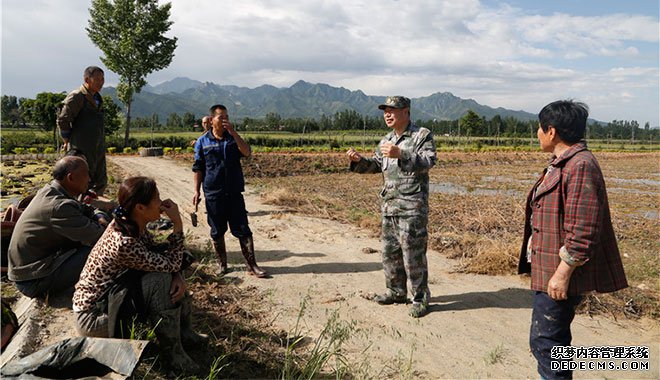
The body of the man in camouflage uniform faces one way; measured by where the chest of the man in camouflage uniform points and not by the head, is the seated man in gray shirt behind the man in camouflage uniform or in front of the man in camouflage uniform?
in front

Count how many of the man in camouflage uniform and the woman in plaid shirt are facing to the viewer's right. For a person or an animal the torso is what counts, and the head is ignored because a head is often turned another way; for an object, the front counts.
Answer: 0

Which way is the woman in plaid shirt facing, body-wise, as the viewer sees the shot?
to the viewer's left

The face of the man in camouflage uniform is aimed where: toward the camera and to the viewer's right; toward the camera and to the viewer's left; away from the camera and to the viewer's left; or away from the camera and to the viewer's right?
toward the camera and to the viewer's left

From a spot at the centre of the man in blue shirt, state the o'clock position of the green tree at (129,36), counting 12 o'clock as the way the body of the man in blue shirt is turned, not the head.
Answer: The green tree is roughly at 7 o'clock from the man in blue shirt.

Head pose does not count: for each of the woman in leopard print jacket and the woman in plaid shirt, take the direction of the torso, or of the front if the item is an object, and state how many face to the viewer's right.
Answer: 1

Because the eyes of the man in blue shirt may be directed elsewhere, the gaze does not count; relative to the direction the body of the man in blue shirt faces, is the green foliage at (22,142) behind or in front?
behind

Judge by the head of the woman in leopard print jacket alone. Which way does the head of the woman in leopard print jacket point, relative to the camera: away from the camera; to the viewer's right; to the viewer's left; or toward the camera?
to the viewer's right

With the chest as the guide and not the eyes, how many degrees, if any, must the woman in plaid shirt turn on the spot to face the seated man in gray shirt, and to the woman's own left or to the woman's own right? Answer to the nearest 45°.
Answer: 0° — they already face them

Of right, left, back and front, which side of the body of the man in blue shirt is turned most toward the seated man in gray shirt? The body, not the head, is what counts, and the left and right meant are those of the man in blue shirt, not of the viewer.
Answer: right

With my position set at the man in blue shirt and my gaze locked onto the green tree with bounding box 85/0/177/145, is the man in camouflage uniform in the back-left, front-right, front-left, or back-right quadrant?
back-right

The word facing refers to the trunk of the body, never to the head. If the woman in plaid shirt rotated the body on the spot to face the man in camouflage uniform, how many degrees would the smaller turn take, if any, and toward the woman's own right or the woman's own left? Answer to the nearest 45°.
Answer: approximately 45° to the woman's own right

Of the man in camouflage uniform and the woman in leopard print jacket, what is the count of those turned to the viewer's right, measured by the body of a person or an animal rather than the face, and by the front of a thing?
1

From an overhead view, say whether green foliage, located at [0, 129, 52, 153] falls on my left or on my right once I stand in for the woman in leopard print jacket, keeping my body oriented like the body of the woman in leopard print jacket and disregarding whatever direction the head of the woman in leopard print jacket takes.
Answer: on my left

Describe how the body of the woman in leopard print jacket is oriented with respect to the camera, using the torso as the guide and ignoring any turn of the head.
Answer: to the viewer's right
